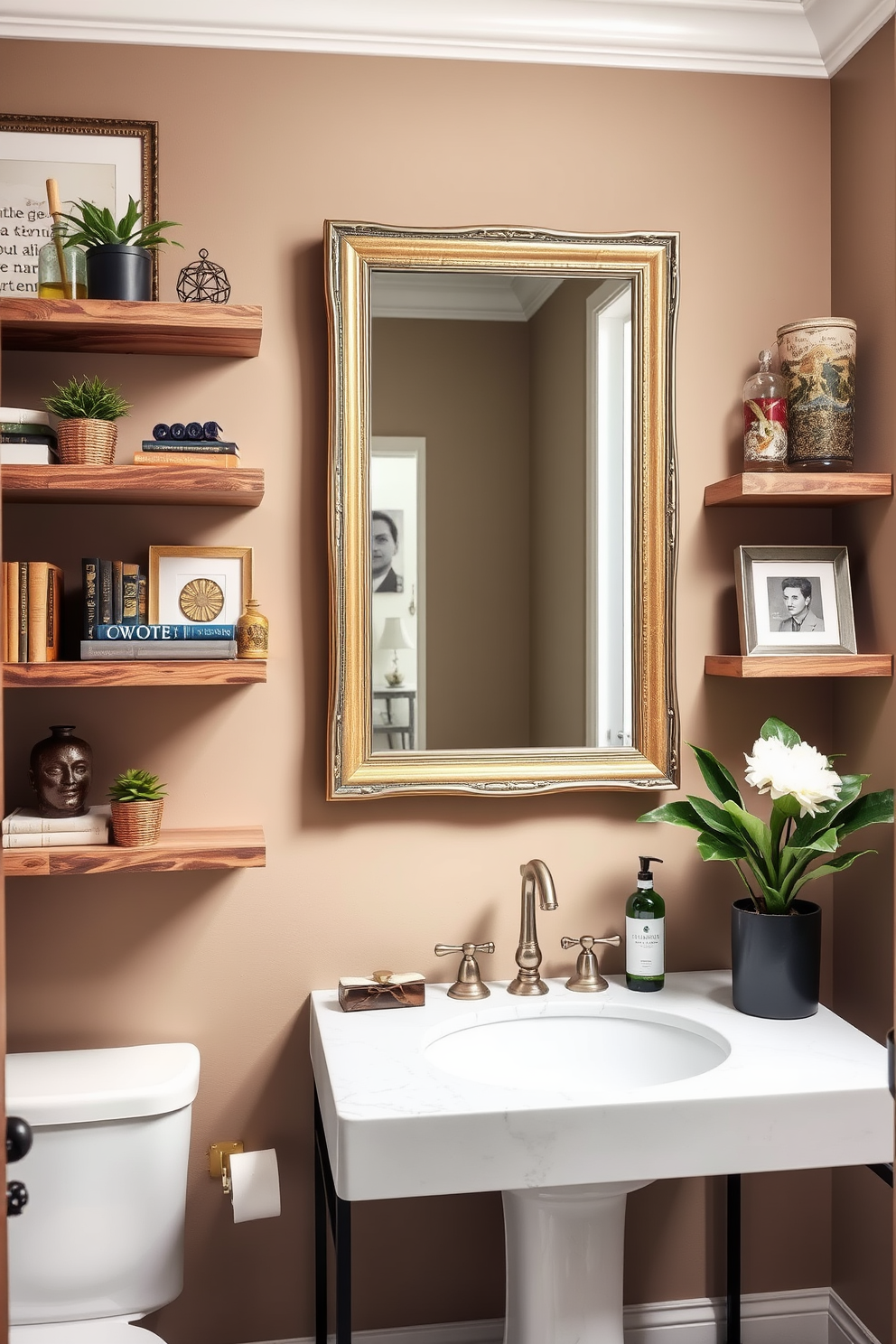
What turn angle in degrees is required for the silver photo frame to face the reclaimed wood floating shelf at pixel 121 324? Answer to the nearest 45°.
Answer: approximately 45° to its right

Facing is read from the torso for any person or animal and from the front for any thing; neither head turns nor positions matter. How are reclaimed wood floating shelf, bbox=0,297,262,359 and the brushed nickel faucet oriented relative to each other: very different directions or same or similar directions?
same or similar directions

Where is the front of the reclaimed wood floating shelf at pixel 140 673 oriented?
toward the camera

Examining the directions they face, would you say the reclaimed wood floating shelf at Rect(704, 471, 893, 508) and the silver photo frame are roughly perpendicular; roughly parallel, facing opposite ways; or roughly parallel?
roughly parallel

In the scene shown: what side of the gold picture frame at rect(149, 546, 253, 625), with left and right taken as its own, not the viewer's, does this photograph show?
front

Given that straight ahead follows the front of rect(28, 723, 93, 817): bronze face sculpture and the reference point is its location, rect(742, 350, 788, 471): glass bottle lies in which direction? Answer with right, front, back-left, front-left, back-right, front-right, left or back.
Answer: front-left

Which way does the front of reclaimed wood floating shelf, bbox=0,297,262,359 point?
toward the camera

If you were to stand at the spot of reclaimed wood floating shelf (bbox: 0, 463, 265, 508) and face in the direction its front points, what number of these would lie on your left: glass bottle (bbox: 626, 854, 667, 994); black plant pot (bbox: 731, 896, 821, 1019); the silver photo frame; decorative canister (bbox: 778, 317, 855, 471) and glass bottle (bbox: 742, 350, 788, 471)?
5

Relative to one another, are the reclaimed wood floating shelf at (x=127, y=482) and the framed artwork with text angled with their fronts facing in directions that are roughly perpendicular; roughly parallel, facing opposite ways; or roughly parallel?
roughly parallel

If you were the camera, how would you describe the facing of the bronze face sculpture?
facing the viewer and to the right of the viewer
